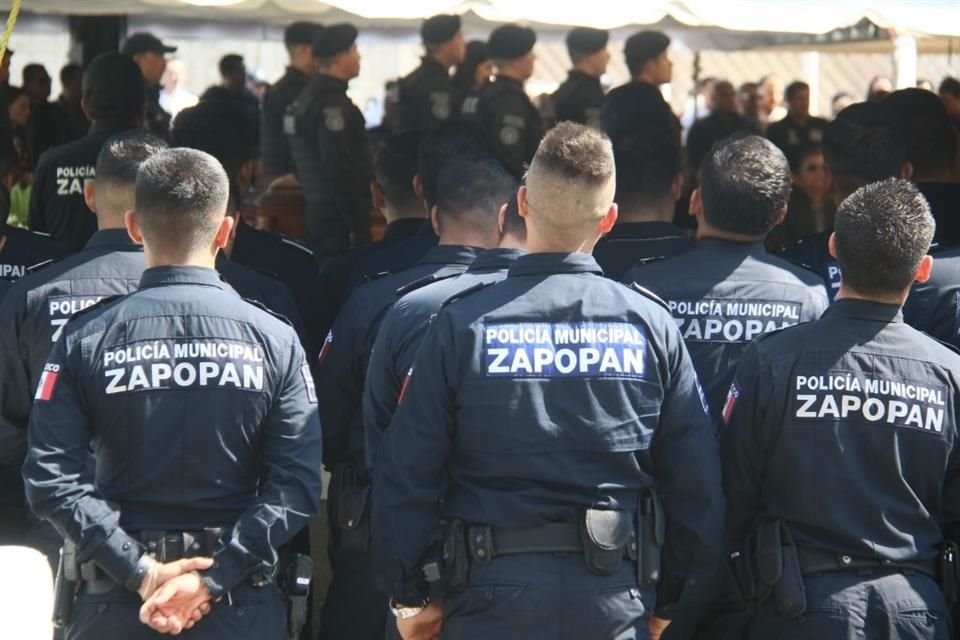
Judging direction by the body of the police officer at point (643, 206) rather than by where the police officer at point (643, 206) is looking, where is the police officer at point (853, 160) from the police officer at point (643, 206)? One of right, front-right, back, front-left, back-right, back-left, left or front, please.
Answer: right

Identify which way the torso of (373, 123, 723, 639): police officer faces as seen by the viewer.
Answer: away from the camera

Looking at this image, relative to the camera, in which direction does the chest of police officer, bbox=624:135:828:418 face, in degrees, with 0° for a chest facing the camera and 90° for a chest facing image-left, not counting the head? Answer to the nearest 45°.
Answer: approximately 180°

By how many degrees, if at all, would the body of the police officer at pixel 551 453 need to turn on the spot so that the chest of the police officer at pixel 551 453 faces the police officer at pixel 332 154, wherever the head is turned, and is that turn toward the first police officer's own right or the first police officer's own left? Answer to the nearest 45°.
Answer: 0° — they already face them

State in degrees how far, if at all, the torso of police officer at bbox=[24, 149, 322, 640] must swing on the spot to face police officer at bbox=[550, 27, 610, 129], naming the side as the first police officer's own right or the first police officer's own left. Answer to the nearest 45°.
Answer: approximately 45° to the first police officer's own right

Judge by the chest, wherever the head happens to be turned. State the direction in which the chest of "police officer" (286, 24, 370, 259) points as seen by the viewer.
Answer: to the viewer's right

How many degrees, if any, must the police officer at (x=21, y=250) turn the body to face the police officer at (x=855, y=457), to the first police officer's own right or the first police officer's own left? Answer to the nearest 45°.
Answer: approximately 135° to the first police officer's own right

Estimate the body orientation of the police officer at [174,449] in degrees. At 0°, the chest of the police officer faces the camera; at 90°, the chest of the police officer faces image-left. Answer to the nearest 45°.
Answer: approximately 180°

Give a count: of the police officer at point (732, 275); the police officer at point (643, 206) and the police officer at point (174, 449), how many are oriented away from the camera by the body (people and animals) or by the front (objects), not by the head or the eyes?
3

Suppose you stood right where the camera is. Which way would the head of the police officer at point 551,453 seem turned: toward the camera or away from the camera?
away from the camera

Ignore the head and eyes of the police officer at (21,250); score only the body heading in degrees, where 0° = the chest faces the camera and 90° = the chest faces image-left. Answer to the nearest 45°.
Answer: approximately 180°

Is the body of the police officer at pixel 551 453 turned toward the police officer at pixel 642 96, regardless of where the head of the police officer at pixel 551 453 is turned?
yes

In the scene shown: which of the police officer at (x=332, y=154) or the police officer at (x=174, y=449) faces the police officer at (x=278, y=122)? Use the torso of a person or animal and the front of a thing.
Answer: the police officer at (x=174, y=449)

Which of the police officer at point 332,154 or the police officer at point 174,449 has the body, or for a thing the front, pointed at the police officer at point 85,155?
the police officer at point 174,449

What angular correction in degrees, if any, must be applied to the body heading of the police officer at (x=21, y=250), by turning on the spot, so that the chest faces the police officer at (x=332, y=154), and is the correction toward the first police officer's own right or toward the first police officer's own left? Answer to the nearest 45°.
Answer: approximately 45° to the first police officer's own right

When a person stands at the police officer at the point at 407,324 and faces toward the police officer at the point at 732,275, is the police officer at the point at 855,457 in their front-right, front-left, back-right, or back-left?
front-right
